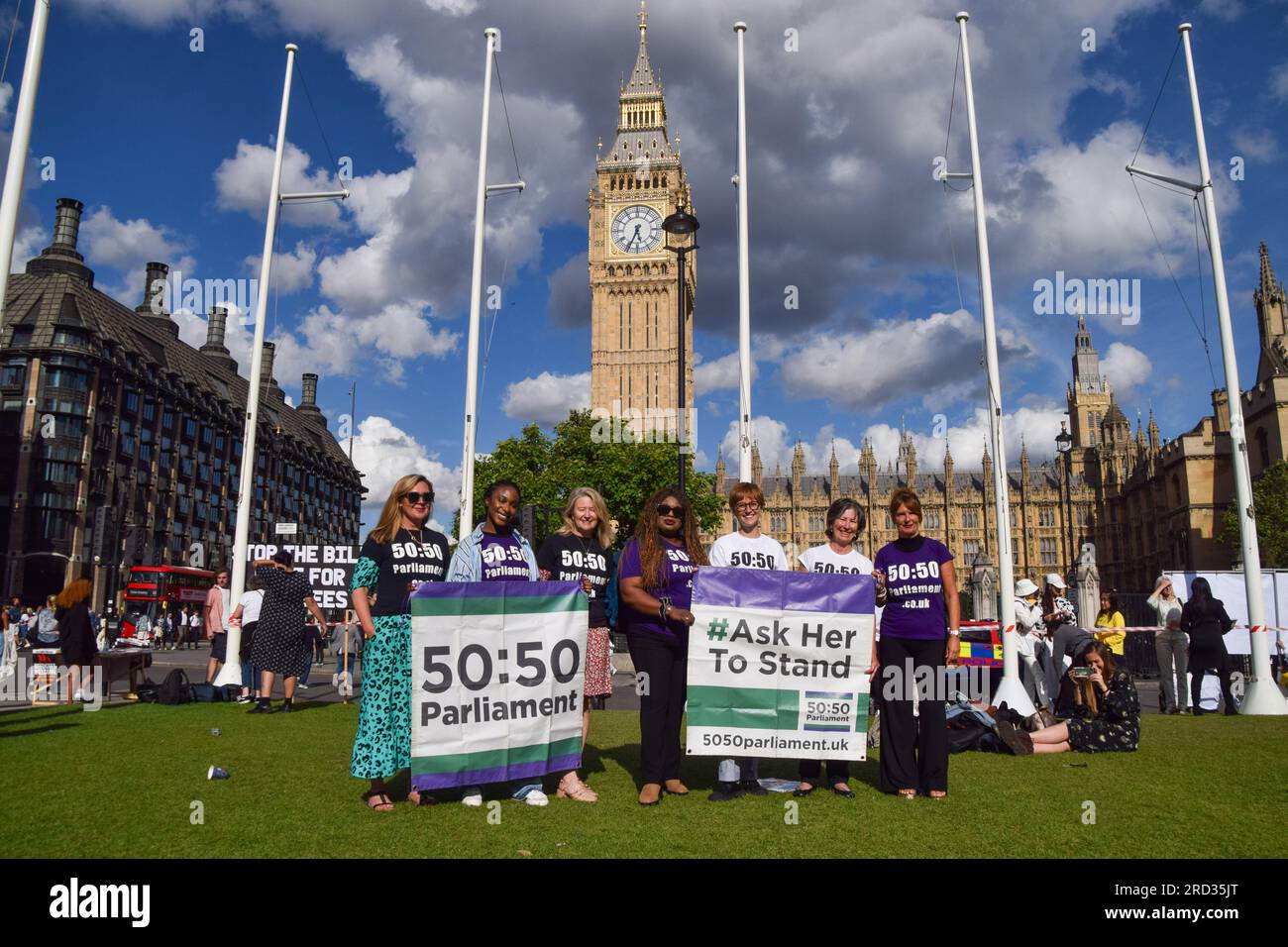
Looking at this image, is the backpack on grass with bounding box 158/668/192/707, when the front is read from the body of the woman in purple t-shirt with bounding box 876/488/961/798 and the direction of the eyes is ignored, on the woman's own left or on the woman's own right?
on the woman's own right

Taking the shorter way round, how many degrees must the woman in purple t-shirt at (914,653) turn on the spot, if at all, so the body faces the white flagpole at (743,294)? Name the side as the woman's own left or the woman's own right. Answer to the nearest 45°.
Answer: approximately 180°

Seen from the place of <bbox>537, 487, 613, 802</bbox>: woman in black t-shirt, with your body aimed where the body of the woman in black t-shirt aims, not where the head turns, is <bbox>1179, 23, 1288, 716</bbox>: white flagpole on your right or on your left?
on your left

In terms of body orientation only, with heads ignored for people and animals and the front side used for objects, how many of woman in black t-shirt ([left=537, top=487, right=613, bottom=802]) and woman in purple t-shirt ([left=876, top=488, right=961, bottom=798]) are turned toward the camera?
2

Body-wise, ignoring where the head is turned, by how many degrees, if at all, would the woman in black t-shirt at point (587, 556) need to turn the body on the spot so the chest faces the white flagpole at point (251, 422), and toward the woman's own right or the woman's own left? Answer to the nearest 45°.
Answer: approximately 135° to the woman's own right

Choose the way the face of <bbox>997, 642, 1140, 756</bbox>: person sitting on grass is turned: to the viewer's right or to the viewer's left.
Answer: to the viewer's left

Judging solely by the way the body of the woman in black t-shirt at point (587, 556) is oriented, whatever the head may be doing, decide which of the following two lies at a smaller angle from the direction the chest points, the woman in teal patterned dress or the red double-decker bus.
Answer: the woman in teal patterned dress

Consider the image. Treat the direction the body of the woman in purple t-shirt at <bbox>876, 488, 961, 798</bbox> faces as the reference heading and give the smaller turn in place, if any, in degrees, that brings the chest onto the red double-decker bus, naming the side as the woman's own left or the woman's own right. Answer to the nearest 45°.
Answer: approximately 135° to the woman's own right

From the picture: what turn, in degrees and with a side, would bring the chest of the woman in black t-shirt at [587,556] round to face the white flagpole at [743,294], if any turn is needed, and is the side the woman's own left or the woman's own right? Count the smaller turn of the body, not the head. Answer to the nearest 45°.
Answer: approximately 180°

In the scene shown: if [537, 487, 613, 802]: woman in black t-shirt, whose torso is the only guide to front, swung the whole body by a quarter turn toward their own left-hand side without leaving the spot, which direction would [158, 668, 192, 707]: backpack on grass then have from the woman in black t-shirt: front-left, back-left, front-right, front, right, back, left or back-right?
back-left

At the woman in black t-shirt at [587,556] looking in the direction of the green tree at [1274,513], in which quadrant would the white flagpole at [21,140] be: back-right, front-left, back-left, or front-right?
back-left

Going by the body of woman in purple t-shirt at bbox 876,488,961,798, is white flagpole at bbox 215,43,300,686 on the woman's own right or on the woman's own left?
on the woman's own right

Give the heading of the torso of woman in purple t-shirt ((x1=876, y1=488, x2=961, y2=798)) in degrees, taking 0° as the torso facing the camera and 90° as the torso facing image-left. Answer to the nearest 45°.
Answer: approximately 0°
